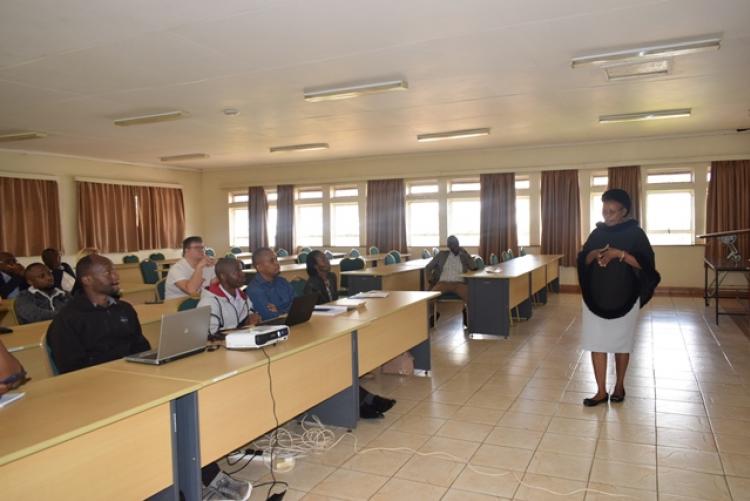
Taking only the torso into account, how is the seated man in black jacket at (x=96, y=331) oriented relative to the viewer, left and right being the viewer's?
facing the viewer and to the right of the viewer

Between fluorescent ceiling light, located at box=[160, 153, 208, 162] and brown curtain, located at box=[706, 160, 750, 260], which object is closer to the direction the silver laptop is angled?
the fluorescent ceiling light

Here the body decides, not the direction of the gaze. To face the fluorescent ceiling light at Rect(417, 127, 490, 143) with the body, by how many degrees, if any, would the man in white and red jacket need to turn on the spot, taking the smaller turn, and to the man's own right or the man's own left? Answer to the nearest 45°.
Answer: approximately 90° to the man's own left

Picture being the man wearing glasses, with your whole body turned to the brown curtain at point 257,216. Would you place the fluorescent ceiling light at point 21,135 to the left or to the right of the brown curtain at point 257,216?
left

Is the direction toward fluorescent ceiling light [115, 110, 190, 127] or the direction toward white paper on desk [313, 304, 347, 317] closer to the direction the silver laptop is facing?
the fluorescent ceiling light

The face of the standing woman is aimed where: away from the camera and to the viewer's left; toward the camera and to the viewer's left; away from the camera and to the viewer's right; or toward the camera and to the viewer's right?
toward the camera and to the viewer's left

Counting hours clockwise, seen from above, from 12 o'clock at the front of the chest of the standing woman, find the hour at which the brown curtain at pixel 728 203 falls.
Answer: The brown curtain is roughly at 5 o'clock from the standing woman.

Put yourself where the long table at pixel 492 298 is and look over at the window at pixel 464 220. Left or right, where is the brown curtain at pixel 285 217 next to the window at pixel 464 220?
left

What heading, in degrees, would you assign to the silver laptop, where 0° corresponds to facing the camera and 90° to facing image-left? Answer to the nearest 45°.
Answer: approximately 135°

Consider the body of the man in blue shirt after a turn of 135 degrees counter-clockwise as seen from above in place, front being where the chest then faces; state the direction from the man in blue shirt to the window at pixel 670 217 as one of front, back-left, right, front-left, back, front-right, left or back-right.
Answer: front-right

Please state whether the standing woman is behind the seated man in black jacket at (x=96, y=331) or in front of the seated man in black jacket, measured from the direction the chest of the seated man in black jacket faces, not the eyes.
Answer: in front

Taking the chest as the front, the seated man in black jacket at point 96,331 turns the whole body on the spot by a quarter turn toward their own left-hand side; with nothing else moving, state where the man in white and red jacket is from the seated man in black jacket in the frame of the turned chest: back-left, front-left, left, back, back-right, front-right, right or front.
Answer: front

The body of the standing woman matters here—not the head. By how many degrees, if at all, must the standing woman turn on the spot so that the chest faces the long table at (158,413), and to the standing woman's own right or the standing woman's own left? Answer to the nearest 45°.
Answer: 0° — they already face it

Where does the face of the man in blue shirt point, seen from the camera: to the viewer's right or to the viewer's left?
to the viewer's right

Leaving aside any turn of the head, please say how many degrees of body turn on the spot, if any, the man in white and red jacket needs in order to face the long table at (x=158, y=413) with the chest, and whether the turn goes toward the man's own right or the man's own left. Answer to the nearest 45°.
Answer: approximately 45° to the man's own right

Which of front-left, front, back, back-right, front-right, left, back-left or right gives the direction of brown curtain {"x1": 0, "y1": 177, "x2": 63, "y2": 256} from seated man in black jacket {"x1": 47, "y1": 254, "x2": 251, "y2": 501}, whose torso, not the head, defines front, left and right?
back-left

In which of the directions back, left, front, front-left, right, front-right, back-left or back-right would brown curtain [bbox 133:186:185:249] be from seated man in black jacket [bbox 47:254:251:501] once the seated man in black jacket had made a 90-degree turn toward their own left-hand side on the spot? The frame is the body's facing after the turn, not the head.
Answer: front-left
